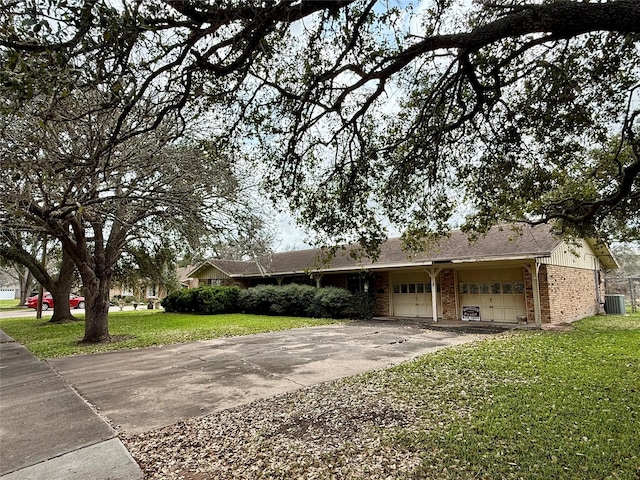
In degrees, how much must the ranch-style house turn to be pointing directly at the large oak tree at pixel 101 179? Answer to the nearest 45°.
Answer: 0° — it already faces it

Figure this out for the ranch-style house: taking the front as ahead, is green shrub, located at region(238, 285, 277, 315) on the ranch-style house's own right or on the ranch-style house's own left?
on the ranch-style house's own right

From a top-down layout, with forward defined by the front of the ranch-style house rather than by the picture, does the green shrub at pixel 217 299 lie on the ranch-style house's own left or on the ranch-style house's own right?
on the ranch-style house's own right

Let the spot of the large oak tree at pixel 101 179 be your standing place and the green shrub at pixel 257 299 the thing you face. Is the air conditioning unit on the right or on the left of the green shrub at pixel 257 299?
right

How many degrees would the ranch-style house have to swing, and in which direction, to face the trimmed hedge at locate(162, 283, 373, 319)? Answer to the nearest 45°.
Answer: approximately 45° to its right

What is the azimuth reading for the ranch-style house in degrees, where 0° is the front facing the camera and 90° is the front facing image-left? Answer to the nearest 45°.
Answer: approximately 45°
